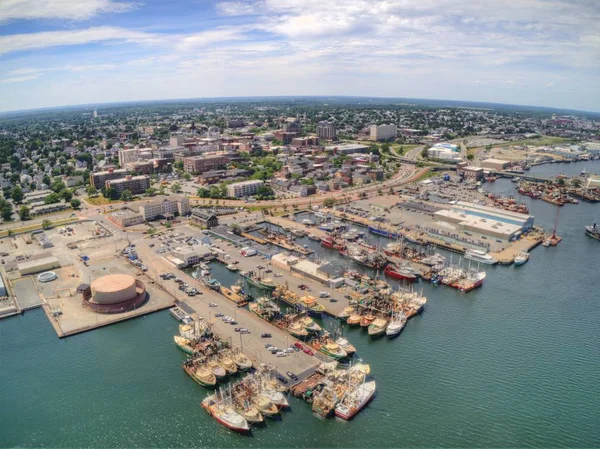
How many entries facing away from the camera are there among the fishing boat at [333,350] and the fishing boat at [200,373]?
0

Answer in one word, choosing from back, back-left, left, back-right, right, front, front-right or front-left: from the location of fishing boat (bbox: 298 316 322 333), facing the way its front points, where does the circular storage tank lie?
back-right

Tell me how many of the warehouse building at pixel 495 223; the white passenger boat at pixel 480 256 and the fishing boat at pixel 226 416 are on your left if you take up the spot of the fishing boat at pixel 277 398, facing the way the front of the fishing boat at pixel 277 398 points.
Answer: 2
